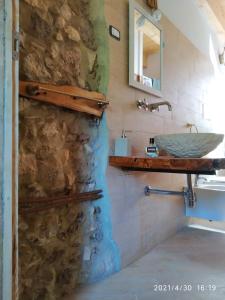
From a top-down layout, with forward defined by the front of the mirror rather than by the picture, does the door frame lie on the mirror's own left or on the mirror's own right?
on the mirror's own right

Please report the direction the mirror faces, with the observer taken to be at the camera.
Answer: facing the viewer and to the right of the viewer

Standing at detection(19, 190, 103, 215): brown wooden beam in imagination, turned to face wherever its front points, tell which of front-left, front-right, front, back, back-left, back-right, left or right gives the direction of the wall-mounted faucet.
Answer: left

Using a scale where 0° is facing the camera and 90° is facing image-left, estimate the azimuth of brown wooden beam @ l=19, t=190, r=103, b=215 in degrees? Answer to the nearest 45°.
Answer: approximately 315°

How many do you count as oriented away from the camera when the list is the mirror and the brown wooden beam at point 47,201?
0
